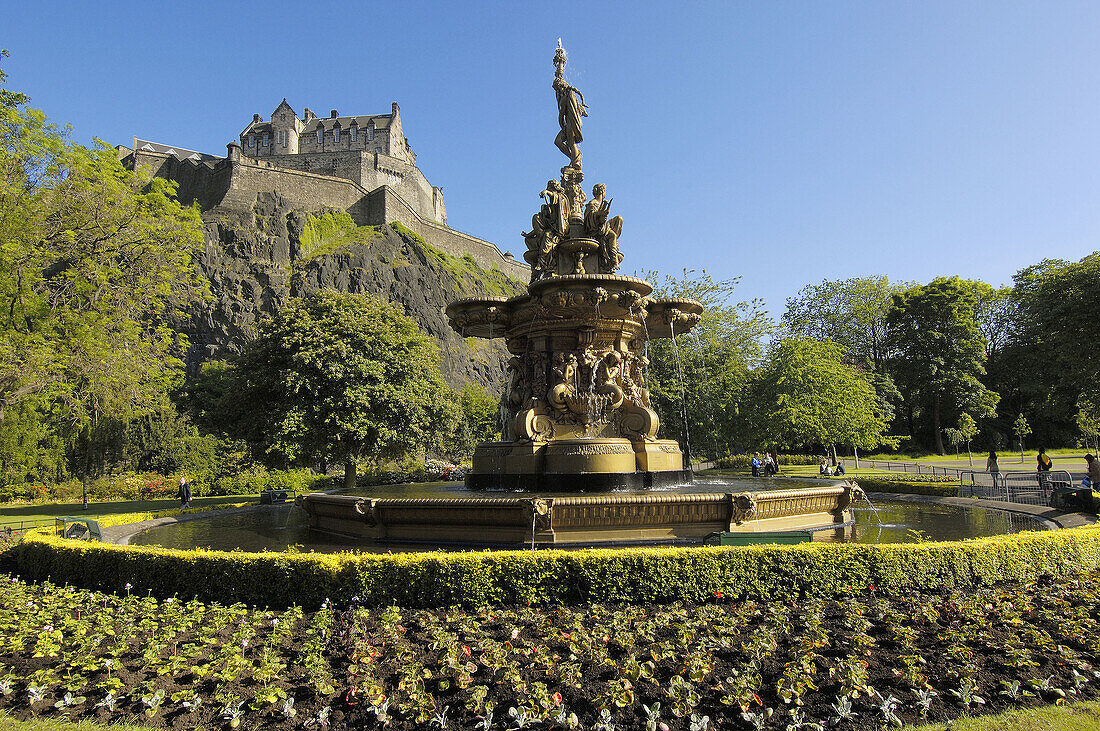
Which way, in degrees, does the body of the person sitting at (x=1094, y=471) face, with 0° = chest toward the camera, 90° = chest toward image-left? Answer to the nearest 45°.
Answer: approximately 90°

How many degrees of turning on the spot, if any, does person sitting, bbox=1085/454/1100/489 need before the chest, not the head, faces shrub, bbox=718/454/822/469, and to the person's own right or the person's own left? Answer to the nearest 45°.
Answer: approximately 45° to the person's own right

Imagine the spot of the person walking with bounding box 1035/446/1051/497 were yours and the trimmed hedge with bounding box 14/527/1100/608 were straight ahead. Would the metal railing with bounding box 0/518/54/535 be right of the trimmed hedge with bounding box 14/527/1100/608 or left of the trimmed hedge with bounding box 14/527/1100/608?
right

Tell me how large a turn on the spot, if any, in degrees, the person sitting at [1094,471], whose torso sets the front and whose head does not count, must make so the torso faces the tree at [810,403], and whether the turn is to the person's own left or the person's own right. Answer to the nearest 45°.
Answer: approximately 45° to the person's own right

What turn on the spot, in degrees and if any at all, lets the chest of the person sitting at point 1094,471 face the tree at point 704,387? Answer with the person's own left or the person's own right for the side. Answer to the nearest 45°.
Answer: approximately 45° to the person's own right
